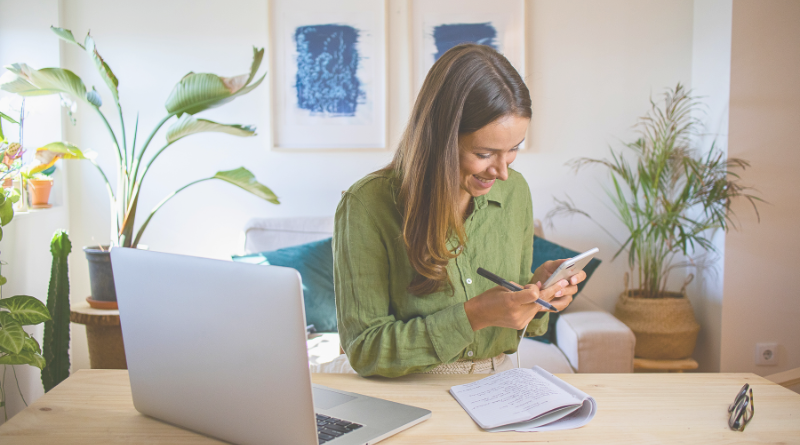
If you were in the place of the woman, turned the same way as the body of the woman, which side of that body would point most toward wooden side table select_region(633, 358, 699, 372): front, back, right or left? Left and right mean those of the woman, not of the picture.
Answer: left

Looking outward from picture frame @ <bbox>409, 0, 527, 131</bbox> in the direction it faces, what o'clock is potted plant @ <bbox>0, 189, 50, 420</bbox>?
The potted plant is roughly at 1 o'clock from the picture frame.

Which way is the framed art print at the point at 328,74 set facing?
toward the camera

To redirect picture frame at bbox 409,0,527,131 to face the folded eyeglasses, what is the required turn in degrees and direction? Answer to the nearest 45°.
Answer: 0° — it already faces it

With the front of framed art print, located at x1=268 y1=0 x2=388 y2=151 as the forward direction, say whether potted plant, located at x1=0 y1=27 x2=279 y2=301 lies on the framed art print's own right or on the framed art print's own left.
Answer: on the framed art print's own right

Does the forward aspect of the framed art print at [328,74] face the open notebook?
yes

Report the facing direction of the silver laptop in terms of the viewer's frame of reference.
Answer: facing away from the viewer and to the right of the viewer

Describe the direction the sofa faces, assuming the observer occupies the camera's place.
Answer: facing the viewer

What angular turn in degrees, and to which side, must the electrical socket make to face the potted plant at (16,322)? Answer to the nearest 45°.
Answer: approximately 45° to its right

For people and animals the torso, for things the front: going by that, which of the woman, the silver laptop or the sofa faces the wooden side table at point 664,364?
the silver laptop

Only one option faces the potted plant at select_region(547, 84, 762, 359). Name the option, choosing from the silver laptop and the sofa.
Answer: the silver laptop

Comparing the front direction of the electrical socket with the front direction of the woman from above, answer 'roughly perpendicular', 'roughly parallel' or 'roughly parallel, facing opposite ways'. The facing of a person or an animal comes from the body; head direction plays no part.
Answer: roughly parallel
